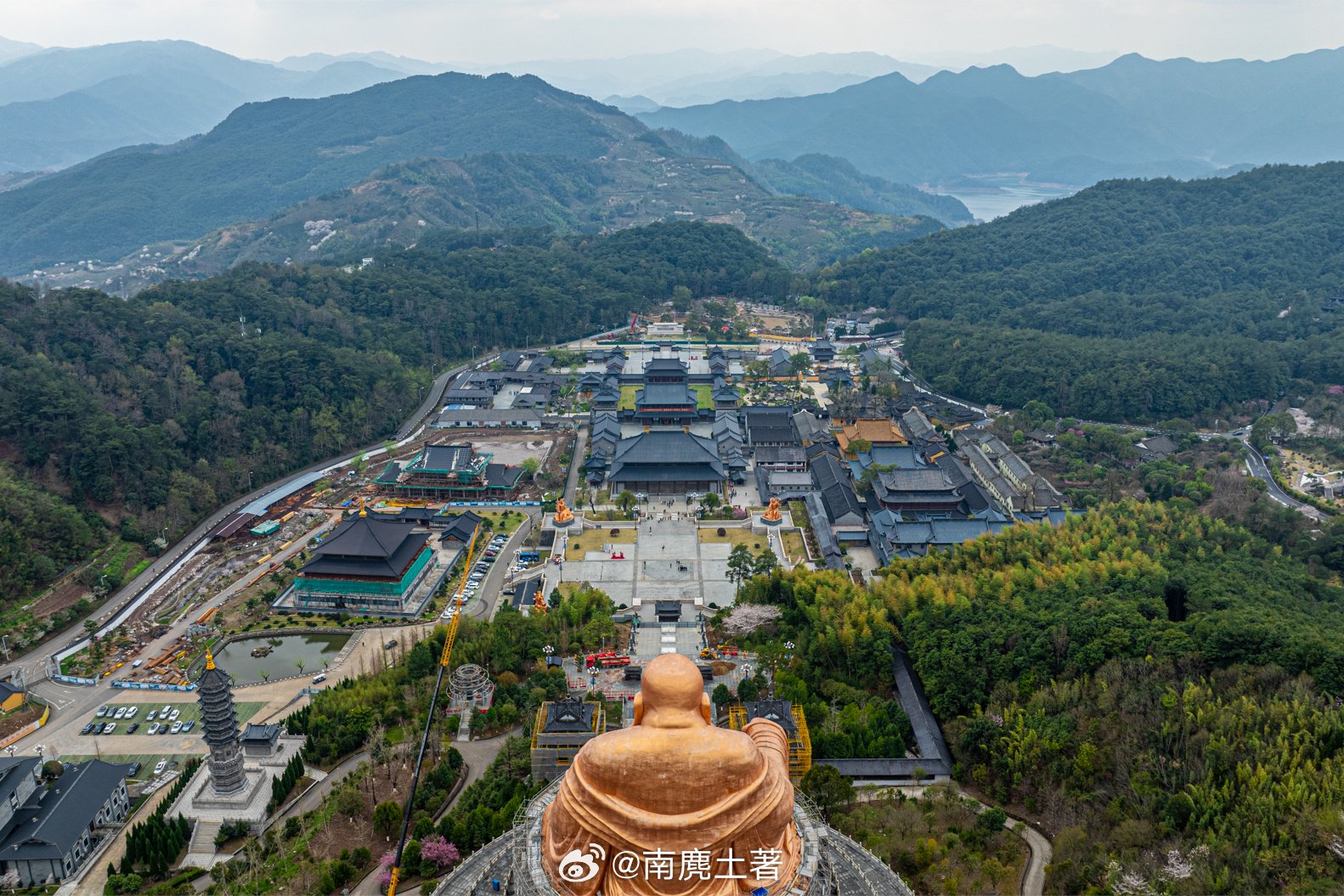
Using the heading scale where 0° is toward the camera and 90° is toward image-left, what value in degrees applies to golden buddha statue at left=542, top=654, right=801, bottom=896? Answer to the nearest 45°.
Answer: approximately 180°

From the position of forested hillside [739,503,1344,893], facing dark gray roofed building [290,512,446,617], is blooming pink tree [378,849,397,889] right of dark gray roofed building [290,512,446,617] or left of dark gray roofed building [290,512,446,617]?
left

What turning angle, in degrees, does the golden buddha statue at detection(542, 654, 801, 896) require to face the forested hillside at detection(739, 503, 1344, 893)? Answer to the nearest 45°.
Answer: approximately 45° to its right

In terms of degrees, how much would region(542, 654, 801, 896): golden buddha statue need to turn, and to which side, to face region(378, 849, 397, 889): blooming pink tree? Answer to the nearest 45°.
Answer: approximately 45° to its left

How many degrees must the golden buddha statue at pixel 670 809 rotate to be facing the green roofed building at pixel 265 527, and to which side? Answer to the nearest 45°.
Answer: approximately 45° to its left

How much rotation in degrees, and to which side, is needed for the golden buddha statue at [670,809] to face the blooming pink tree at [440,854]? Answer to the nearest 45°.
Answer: approximately 45° to its left

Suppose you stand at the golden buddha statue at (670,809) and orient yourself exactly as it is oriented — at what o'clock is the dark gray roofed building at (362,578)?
The dark gray roofed building is roughly at 11 o'clock from the golden buddha statue.

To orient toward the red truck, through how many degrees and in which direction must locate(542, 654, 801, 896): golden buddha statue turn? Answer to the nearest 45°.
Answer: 0° — it already faces it

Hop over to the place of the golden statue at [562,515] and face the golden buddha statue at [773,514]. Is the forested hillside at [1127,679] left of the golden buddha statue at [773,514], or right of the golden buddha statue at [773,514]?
right
